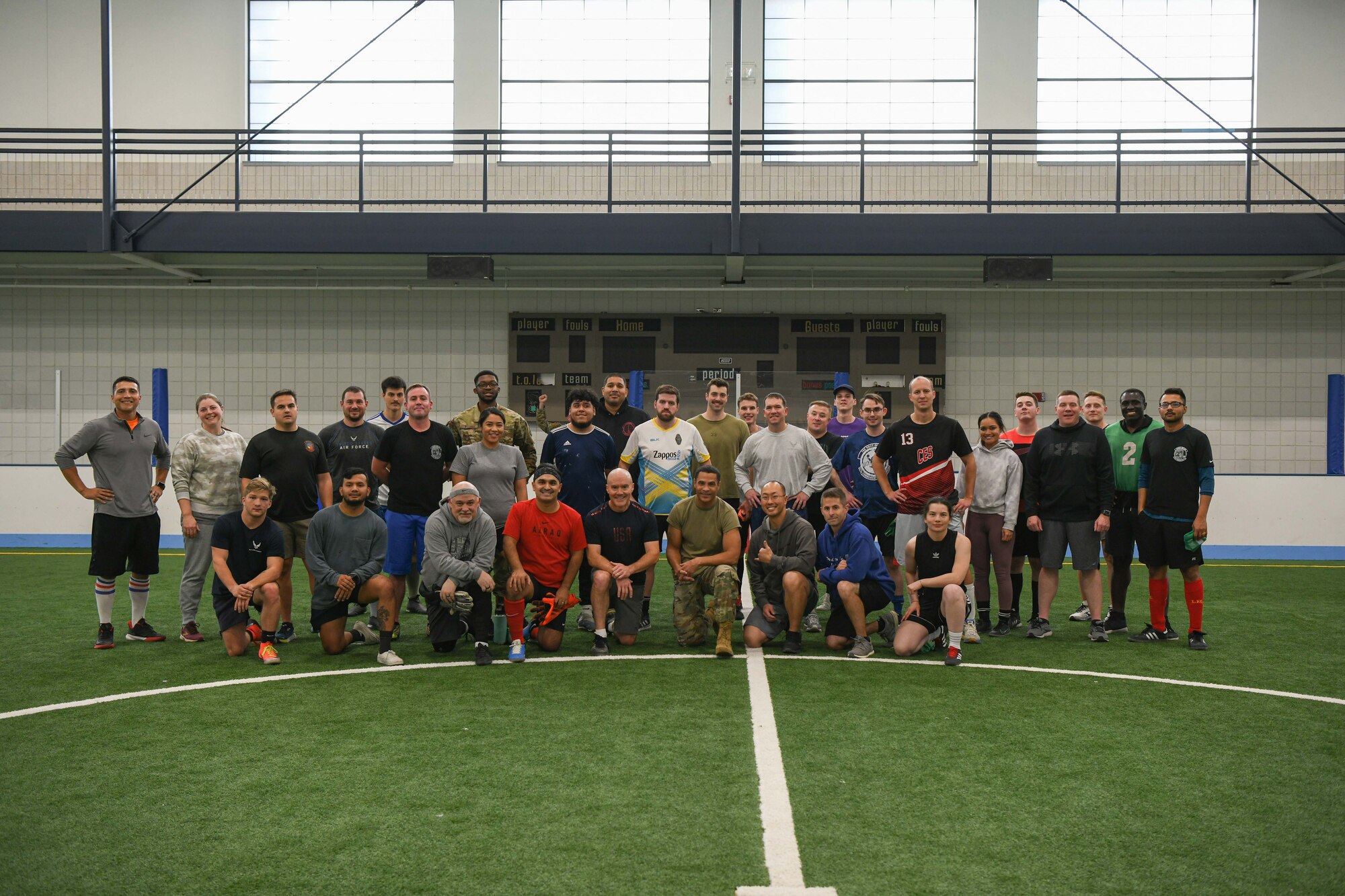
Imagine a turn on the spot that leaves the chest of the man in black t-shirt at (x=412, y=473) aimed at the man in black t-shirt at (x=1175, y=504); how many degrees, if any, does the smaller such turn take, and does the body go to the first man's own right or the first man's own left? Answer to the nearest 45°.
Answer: approximately 90° to the first man's own left

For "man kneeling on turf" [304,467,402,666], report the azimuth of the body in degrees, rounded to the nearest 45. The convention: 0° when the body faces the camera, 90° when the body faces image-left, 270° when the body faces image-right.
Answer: approximately 0°

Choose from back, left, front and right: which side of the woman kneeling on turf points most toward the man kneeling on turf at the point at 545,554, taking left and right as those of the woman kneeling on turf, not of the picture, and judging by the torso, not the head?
right

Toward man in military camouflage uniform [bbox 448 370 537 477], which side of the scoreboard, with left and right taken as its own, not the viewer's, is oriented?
front

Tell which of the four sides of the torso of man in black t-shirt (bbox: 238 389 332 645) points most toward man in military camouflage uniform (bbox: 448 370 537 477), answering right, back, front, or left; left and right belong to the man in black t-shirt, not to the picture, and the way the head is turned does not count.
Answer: left

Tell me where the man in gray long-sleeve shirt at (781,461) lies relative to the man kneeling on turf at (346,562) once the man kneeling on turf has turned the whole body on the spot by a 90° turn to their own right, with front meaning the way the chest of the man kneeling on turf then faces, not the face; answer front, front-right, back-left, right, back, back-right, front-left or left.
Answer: back

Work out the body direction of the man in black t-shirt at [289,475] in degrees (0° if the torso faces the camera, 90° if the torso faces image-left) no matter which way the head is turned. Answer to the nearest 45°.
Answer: approximately 0°

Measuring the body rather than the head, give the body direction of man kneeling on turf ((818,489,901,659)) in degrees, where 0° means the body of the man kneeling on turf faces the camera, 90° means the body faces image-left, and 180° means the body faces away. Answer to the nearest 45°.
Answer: approximately 45°

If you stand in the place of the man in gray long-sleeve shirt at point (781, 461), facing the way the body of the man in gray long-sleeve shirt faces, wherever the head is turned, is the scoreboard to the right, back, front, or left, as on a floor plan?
back
